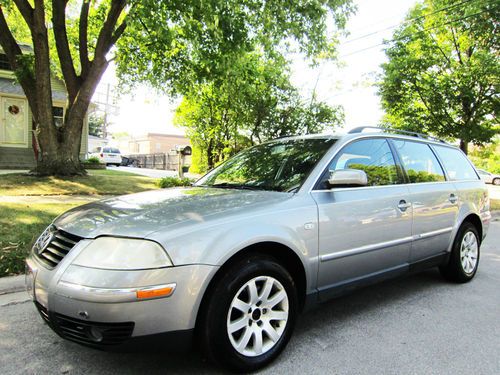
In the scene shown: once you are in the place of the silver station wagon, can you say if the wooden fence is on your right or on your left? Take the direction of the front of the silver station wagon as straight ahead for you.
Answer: on your right

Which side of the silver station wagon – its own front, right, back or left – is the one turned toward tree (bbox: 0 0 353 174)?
right

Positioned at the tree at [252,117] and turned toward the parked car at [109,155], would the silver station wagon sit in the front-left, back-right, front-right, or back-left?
back-left

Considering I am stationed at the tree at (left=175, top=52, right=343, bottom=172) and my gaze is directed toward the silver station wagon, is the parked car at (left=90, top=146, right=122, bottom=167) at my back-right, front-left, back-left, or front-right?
back-right

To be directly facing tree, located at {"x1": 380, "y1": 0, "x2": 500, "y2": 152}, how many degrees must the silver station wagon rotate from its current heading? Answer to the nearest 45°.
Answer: approximately 180°

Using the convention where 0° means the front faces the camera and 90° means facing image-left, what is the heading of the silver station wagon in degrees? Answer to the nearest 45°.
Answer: approximately 45°

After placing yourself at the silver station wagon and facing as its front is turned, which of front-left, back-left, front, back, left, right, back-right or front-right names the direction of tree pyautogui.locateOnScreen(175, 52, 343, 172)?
back-right
